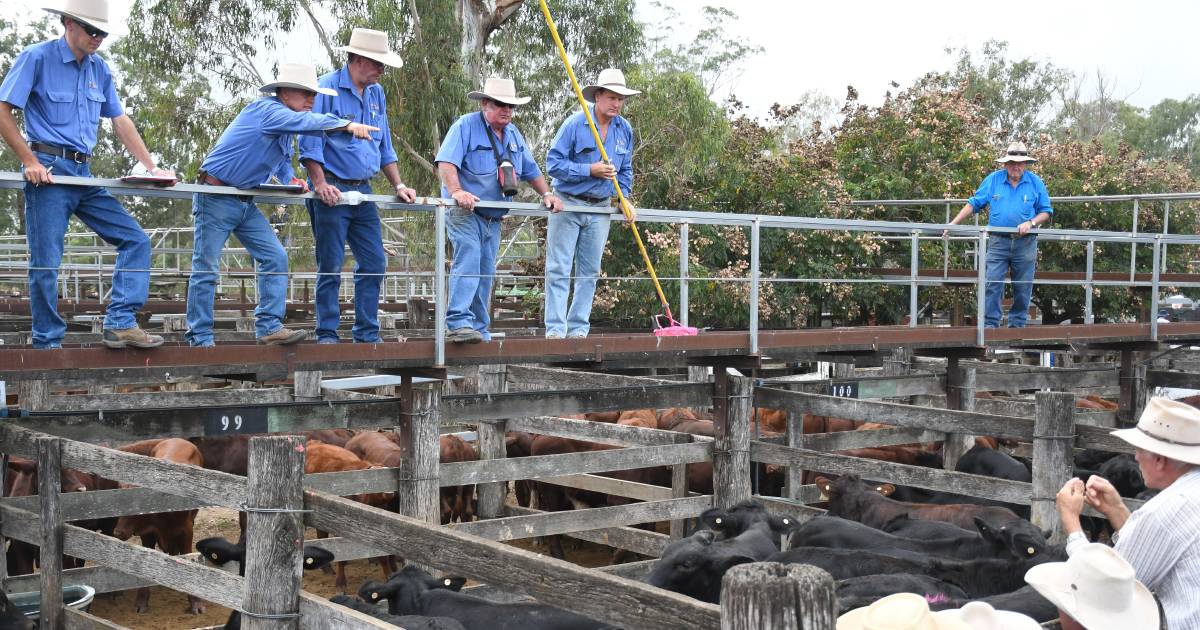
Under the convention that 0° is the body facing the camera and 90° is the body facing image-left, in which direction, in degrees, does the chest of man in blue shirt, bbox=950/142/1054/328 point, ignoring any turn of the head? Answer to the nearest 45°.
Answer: approximately 0°

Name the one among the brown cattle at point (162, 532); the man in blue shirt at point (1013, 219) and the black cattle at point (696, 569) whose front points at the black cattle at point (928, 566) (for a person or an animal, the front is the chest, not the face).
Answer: the man in blue shirt

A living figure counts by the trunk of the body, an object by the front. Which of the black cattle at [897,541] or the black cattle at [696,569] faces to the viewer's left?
the black cattle at [696,569]

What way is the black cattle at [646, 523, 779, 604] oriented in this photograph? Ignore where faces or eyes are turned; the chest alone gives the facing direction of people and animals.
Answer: to the viewer's left

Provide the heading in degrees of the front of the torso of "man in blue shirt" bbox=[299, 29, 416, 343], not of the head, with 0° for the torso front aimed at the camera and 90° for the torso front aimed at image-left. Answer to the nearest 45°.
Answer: approximately 315°

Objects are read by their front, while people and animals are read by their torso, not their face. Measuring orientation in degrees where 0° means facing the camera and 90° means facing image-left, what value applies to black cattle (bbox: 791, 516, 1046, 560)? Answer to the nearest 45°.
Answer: approximately 270°
